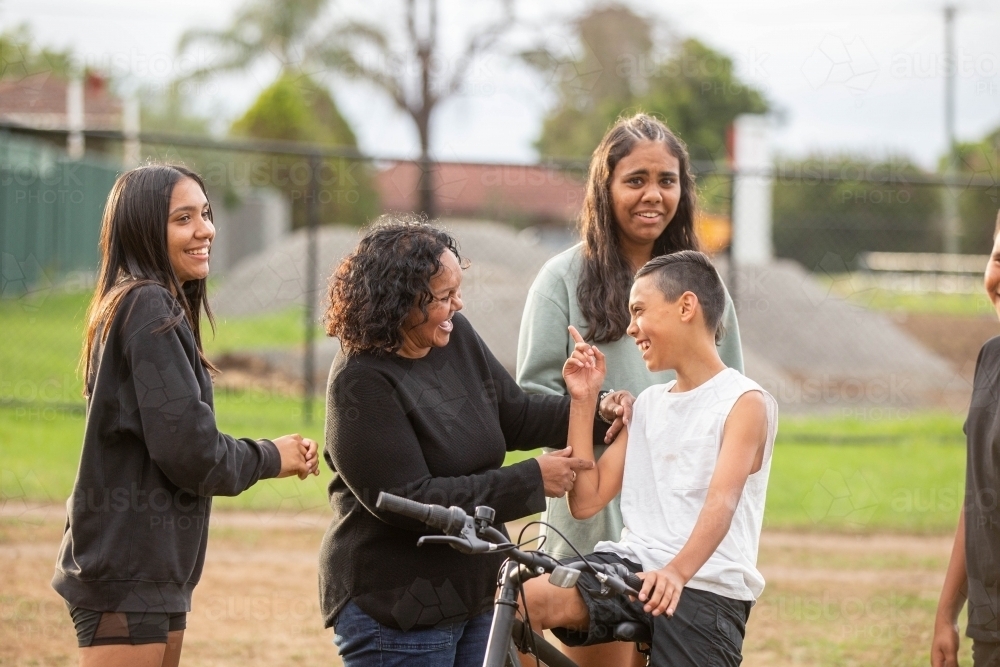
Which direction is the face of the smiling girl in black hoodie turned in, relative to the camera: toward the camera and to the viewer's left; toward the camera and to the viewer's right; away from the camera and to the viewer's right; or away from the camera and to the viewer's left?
toward the camera and to the viewer's right

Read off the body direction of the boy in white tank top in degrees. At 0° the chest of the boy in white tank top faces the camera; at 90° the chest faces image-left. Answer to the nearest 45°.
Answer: approximately 45°

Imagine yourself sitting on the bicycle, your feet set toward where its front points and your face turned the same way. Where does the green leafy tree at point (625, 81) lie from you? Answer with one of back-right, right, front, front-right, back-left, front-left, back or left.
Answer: back-right

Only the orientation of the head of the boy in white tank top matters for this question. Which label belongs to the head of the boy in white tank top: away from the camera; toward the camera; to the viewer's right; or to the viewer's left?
to the viewer's left

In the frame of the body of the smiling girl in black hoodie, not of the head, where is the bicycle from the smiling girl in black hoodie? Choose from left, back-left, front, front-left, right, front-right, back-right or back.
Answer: front-right

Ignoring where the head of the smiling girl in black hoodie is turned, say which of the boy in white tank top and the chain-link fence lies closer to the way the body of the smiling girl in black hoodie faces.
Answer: the boy in white tank top

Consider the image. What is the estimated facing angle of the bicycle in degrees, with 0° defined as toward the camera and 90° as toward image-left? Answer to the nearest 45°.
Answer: approximately 45°

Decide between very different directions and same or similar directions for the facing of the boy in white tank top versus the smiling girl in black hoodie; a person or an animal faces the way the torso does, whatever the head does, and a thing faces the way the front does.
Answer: very different directions

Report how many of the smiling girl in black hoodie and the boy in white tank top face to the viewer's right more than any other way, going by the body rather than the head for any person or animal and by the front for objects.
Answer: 1

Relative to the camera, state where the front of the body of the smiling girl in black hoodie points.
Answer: to the viewer's right

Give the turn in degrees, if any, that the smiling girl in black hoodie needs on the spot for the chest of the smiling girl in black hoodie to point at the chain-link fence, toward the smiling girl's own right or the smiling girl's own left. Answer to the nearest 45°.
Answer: approximately 90° to the smiling girl's own left

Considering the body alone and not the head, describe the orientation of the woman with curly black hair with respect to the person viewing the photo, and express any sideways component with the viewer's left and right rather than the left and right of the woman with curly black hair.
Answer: facing the viewer and to the right of the viewer
